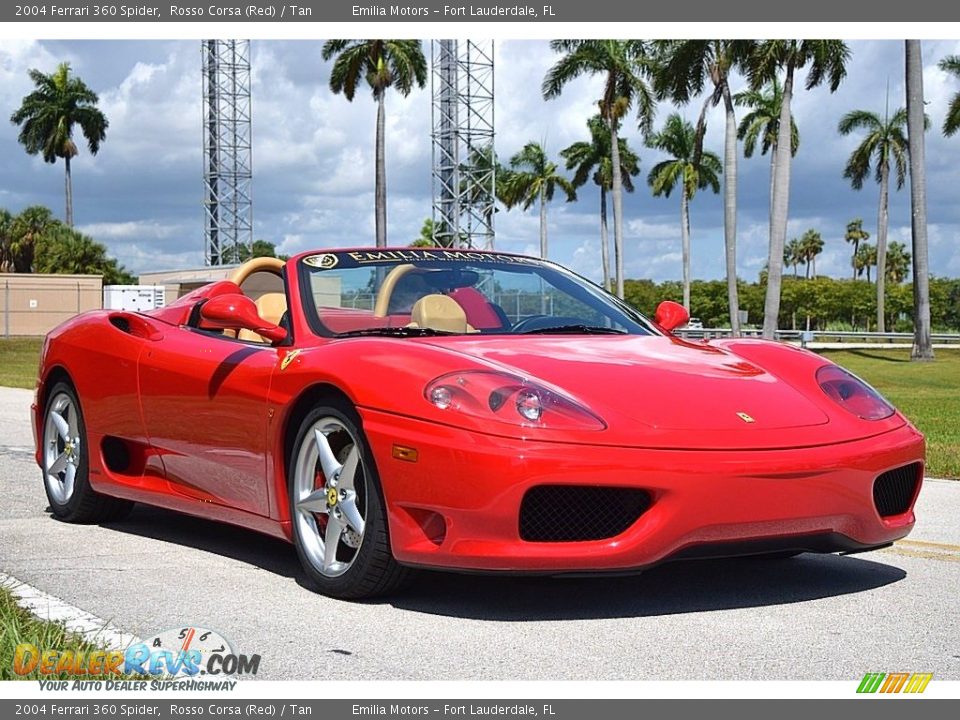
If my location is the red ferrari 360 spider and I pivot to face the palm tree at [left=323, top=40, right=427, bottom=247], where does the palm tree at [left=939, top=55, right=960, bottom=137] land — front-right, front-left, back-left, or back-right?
front-right

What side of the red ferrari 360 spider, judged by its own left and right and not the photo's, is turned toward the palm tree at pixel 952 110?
left

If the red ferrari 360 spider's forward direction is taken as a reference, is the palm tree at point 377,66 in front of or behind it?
behind

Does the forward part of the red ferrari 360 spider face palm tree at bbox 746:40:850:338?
no

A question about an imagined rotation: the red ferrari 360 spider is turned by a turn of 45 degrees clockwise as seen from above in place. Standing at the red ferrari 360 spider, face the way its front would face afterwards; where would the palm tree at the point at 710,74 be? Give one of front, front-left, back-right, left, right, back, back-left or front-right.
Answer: back

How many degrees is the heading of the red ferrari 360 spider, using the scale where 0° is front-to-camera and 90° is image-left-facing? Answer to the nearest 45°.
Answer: approximately 315°

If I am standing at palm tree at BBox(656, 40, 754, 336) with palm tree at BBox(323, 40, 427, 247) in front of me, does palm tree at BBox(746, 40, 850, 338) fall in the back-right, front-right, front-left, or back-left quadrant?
back-left
